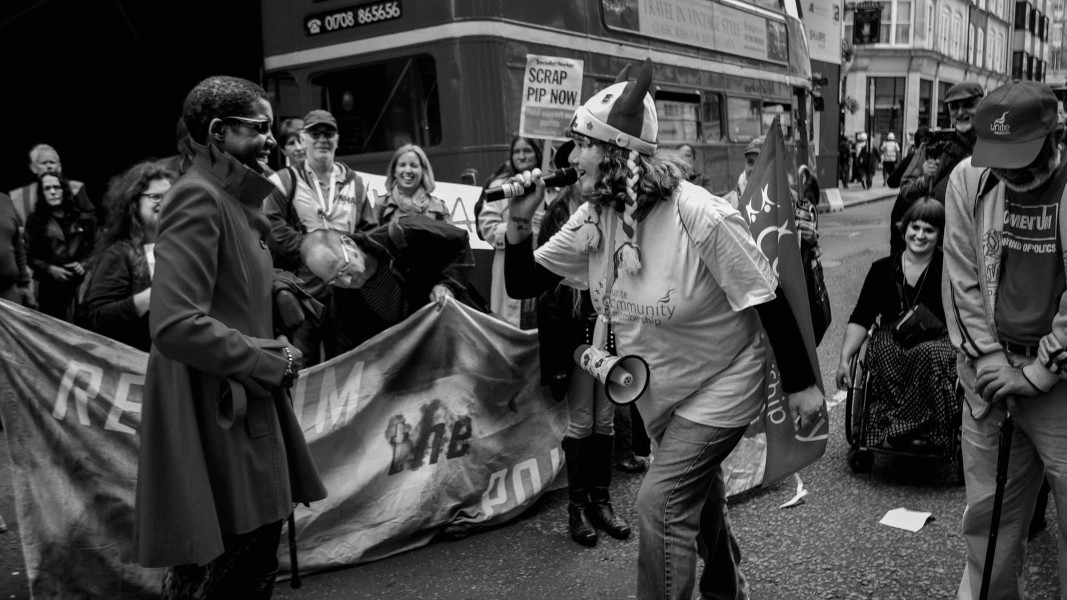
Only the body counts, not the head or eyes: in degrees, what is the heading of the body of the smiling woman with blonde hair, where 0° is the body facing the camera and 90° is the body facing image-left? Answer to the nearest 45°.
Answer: approximately 0°

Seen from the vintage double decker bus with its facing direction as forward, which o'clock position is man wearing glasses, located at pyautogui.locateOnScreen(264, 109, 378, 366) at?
The man wearing glasses is roughly at 5 o'clock from the vintage double decker bus.

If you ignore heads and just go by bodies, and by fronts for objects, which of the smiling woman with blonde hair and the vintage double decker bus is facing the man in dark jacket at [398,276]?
the smiling woman with blonde hair

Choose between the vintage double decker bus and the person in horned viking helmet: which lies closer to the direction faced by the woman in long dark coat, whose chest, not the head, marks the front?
the person in horned viking helmet

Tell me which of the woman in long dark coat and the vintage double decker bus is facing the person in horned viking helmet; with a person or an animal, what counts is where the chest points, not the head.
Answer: the woman in long dark coat

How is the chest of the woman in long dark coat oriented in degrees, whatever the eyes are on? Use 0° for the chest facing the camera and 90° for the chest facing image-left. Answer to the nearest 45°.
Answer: approximately 270°

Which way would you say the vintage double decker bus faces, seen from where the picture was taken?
facing away from the viewer and to the right of the viewer

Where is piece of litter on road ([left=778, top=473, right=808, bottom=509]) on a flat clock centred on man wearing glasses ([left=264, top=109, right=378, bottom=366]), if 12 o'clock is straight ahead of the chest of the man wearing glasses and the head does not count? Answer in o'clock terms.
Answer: The piece of litter on road is roughly at 10 o'clock from the man wearing glasses.

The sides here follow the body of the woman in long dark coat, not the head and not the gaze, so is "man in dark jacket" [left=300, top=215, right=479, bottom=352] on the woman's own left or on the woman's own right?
on the woman's own left
